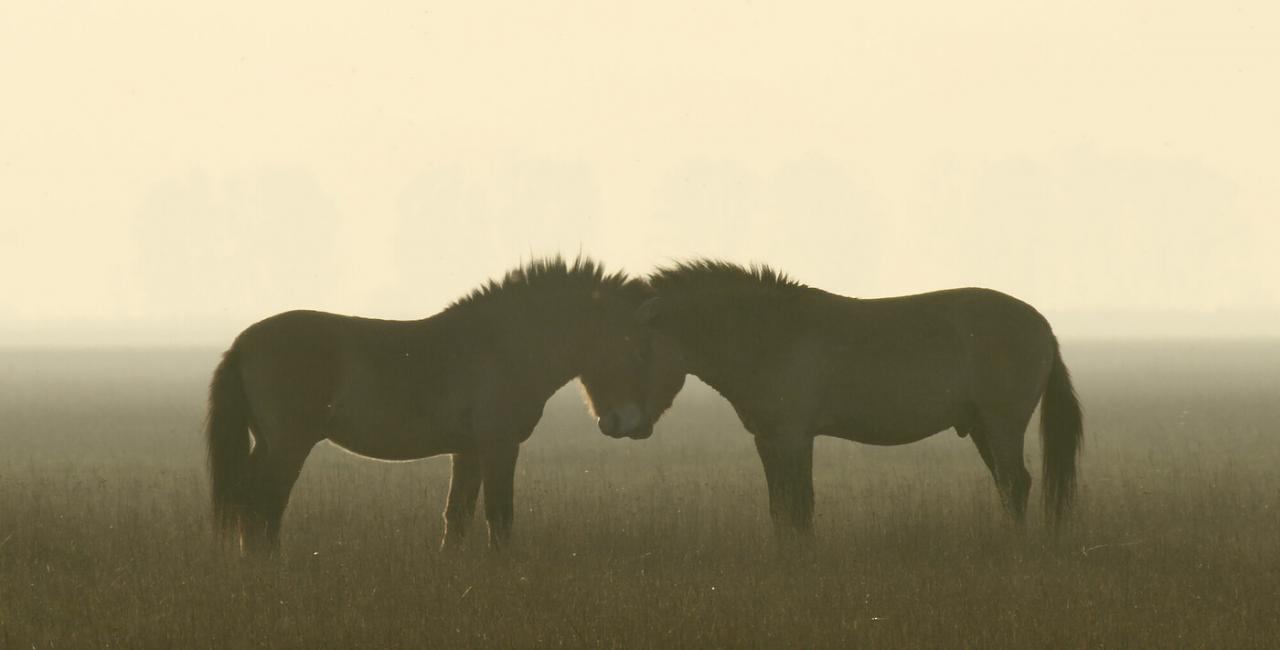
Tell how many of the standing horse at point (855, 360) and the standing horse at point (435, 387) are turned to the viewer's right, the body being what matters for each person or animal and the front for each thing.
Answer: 1

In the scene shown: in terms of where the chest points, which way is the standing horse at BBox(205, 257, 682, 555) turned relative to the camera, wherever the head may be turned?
to the viewer's right

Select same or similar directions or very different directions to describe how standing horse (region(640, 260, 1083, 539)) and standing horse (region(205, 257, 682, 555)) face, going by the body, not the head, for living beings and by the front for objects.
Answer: very different directions

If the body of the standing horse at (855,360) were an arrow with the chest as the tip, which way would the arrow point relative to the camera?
to the viewer's left

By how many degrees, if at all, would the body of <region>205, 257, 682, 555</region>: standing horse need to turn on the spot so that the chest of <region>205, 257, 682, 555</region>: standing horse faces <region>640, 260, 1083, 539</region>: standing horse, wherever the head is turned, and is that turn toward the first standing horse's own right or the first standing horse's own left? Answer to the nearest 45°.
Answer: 0° — it already faces it

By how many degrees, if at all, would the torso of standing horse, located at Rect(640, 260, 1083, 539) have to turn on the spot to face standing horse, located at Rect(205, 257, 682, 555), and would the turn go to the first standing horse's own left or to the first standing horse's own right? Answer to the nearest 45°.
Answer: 0° — it already faces it
